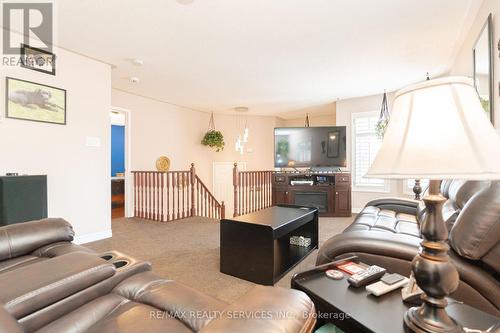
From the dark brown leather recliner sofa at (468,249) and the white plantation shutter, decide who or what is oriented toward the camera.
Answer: the white plantation shutter

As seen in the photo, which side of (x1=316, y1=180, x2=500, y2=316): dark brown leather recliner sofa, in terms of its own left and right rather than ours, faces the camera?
left

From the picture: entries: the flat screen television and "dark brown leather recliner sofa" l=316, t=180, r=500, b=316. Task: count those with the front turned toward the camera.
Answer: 1

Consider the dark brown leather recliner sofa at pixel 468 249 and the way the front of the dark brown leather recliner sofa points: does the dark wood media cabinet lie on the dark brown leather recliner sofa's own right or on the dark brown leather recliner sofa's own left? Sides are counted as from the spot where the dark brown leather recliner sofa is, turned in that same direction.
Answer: on the dark brown leather recliner sofa's own right

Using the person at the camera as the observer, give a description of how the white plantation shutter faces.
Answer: facing the viewer

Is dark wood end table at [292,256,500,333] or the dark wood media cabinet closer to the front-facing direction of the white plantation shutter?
the dark wood end table

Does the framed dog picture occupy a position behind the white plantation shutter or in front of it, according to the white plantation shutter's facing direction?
in front

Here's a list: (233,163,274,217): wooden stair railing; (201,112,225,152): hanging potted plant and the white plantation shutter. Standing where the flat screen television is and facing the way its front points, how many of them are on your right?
2

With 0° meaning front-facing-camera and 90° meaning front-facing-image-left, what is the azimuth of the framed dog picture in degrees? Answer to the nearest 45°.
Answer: approximately 315°

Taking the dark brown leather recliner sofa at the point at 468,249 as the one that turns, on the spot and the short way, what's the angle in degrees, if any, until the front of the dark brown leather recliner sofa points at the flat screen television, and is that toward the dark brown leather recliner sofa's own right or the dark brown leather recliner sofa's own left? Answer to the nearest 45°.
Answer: approximately 45° to the dark brown leather recliner sofa's own right

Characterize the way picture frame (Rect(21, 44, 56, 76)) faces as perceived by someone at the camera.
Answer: facing the viewer and to the right of the viewer

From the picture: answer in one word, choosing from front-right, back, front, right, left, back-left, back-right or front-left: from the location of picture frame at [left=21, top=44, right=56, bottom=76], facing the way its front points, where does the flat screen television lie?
front-left

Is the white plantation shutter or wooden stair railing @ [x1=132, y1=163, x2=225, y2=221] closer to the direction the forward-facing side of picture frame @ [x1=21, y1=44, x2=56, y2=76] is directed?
the white plantation shutter

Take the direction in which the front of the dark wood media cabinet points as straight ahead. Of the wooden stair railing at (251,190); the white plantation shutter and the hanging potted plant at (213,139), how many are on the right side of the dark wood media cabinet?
2
